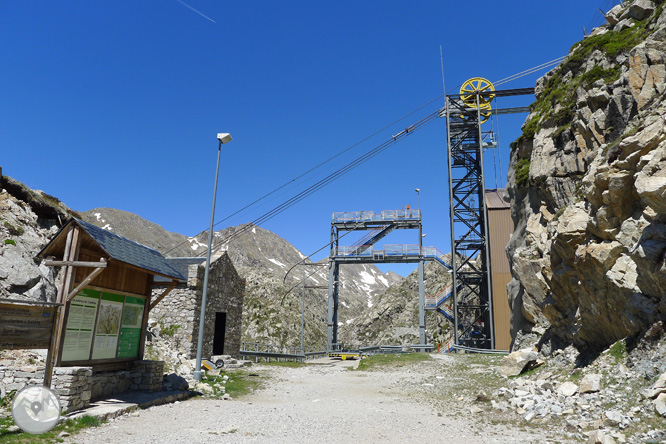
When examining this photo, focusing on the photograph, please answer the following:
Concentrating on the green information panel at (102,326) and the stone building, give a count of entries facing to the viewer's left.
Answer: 0

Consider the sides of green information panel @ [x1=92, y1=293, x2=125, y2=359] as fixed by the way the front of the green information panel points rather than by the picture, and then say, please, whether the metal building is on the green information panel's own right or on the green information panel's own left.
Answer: on the green information panel's own left

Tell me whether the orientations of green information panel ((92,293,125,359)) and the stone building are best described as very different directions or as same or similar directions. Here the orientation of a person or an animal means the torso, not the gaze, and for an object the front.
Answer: same or similar directions

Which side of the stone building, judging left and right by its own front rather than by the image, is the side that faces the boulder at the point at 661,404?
front

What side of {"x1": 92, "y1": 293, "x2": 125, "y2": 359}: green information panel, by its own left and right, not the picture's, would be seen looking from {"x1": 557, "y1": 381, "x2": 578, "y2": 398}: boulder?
front

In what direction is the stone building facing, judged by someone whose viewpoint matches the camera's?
facing the viewer and to the right of the viewer

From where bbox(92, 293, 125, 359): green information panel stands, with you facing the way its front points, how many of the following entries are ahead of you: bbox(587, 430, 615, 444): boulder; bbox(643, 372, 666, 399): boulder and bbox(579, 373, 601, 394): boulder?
3

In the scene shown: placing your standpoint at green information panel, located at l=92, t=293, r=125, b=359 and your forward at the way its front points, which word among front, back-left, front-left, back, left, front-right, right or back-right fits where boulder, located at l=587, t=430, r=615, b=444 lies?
front

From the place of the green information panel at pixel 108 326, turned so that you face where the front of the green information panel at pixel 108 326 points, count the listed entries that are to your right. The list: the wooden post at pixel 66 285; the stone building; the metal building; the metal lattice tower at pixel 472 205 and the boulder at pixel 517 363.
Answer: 1

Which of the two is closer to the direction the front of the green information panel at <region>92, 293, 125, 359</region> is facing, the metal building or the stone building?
the metal building

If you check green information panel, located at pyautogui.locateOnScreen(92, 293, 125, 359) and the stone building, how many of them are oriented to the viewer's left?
0

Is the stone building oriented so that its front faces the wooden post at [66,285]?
no

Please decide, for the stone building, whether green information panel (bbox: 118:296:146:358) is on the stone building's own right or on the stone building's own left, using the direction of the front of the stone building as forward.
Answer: on the stone building's own right

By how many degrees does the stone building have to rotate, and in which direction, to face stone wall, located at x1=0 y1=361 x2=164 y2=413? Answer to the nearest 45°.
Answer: approximately 45° to its right

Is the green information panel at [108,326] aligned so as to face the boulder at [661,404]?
yes

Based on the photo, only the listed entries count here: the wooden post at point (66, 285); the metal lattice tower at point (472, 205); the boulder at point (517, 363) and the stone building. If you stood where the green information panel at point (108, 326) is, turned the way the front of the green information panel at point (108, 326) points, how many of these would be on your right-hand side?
1

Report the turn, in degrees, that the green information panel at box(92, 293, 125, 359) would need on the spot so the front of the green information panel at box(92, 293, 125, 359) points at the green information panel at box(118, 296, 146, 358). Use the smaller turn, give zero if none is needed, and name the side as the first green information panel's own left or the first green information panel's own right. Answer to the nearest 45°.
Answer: approximately 90° to the first green information panel's own left
